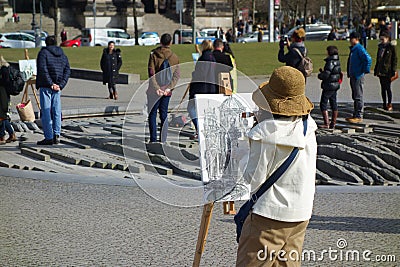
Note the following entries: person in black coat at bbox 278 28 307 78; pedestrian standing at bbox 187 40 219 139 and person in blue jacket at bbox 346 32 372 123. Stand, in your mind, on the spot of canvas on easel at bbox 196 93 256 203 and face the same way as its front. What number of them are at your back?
3

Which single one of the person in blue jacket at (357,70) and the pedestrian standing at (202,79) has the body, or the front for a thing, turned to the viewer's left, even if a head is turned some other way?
the person in blue jacket

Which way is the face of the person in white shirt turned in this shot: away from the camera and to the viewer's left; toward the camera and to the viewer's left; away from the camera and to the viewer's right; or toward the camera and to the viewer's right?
away from the camera and to the viewer's left

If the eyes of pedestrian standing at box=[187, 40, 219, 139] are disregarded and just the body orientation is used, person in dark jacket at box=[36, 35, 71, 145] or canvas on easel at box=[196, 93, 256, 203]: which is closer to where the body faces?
the person in dark jacket

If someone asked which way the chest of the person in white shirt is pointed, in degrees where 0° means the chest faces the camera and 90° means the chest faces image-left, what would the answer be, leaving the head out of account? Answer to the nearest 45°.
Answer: approximately 135°

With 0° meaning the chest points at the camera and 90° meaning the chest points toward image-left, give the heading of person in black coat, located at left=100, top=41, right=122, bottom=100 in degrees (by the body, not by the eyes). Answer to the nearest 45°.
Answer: approximately 0°

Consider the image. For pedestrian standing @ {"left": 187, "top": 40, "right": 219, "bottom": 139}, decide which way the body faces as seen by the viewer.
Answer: away from the camera

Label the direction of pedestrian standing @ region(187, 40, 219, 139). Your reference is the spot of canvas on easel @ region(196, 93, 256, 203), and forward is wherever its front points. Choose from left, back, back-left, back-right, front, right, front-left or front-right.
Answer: back
